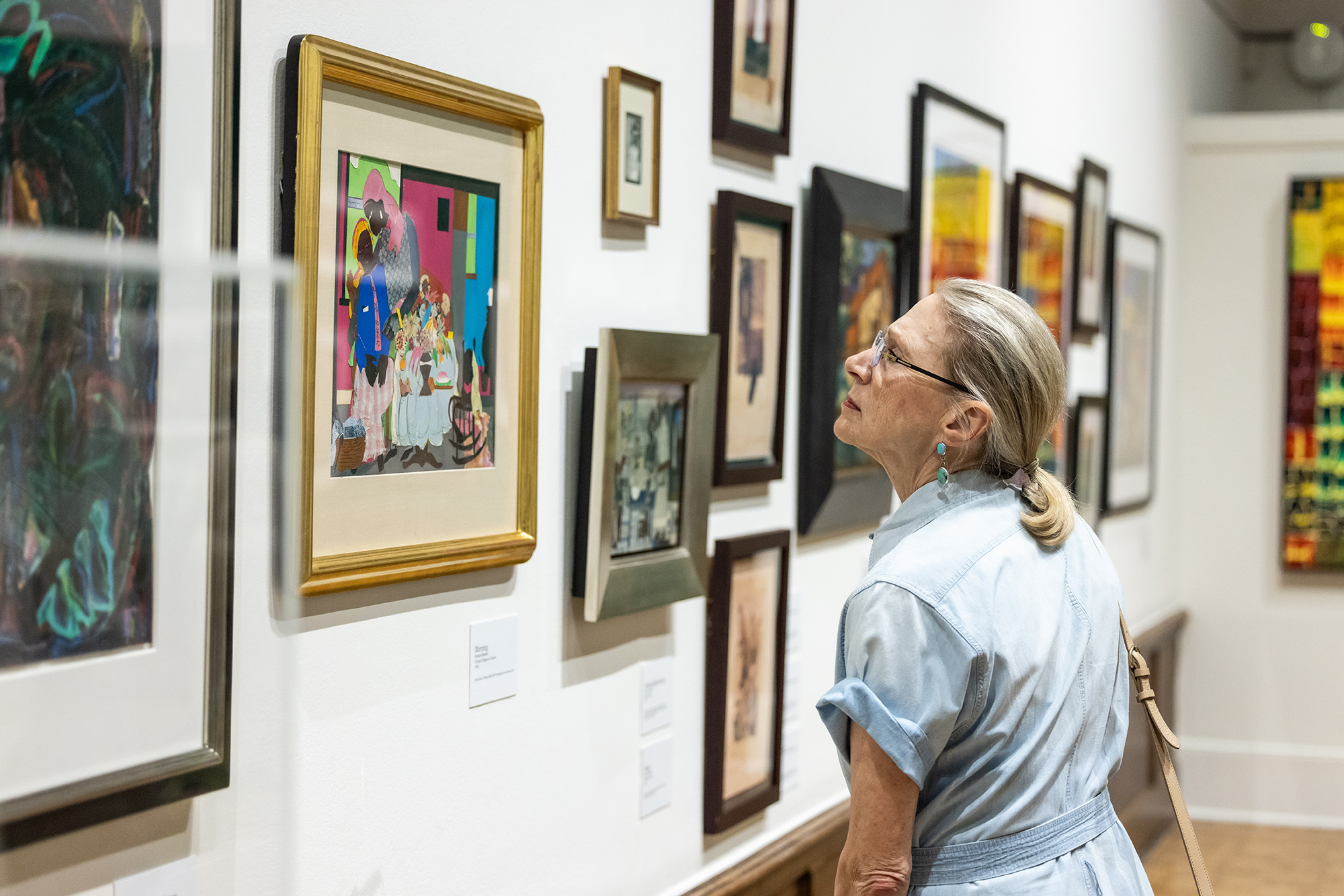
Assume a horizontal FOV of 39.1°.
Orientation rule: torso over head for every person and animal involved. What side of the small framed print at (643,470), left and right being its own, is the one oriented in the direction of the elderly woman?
front

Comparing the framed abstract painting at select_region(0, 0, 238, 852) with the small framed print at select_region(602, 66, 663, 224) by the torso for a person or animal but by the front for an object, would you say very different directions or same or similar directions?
same or similar directions

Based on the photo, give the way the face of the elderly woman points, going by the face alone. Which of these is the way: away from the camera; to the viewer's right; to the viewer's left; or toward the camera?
to the viewer's left

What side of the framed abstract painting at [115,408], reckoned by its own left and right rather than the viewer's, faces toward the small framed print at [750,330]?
left

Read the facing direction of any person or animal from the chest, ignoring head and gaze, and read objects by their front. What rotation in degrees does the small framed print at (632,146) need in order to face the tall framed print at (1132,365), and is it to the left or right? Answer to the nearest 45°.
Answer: approximately 90° to its left

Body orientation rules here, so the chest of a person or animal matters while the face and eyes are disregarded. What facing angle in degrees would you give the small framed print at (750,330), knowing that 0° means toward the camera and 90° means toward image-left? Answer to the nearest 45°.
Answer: approximately 315°

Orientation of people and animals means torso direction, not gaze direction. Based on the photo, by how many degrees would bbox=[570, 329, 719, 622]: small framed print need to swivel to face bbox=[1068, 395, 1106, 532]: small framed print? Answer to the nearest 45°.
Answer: approximately 90° to its left

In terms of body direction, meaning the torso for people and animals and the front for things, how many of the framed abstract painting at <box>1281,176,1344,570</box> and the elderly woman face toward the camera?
1

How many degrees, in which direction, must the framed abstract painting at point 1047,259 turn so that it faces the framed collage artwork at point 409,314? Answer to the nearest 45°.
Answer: approximately 45° to its right

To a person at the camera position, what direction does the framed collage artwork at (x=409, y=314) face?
facing the viewer and to the right of the viewer

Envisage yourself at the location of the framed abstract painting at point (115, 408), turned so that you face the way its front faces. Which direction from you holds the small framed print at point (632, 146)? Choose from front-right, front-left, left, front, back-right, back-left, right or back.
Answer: left

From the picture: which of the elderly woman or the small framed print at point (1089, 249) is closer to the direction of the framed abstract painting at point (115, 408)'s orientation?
the elderly woman

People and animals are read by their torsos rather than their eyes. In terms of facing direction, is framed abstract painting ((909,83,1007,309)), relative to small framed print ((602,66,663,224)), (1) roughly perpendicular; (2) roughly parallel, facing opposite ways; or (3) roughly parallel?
roughly parallel

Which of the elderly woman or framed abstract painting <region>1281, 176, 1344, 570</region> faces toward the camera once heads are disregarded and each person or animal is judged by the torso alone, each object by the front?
the framed abstract painting
